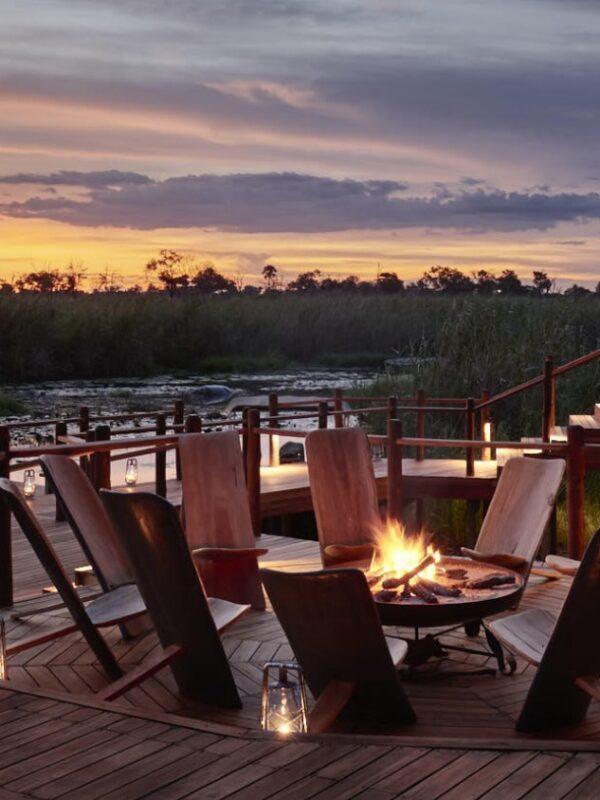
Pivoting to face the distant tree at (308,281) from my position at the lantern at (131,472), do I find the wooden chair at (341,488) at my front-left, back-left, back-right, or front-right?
back-right

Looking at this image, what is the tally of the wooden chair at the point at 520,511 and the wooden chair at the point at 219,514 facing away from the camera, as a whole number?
0

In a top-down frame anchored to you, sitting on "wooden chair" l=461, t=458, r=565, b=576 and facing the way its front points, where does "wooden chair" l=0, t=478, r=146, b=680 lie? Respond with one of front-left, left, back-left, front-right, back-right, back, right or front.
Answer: front

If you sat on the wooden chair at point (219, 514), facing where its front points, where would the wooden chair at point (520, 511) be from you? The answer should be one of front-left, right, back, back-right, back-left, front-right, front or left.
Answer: front-left

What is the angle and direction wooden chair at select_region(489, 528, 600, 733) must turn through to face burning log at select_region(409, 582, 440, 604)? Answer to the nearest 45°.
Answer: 0° — it already faces it

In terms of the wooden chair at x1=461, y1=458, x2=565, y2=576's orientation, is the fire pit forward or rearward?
forward

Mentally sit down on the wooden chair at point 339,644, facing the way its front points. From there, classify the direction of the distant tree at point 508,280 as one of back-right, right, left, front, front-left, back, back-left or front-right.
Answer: front-left

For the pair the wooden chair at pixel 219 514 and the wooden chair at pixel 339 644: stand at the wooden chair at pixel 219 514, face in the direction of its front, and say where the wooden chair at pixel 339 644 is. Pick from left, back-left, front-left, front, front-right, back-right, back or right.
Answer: front-right

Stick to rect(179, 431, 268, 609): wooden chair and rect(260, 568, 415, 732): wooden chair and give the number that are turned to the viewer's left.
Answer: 0

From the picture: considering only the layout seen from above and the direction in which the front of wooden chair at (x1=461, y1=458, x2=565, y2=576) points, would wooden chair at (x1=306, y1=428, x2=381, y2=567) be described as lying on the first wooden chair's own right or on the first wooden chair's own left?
on the first wooden chair's own right

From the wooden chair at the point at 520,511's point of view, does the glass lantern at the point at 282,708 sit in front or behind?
in front

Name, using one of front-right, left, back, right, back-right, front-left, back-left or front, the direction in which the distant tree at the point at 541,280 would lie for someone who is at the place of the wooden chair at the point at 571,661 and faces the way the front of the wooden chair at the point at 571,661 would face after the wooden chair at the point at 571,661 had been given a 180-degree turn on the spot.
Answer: back-left

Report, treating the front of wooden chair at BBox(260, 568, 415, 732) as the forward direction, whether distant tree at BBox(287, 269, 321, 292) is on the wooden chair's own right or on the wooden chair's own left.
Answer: on the wooden chair's own left

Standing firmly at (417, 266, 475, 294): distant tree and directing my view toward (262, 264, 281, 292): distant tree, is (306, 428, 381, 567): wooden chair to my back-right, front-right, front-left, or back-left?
front-left

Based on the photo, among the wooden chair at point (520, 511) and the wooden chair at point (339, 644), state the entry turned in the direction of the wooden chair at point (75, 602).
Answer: the wooden chair at point (520, 511)

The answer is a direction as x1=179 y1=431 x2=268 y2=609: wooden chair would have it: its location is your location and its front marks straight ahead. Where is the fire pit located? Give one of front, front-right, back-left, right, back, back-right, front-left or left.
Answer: front

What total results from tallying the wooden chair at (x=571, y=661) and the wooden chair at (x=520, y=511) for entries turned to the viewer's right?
0

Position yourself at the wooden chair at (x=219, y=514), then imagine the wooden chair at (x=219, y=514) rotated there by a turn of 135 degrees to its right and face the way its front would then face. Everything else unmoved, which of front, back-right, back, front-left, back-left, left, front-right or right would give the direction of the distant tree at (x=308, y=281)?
right
